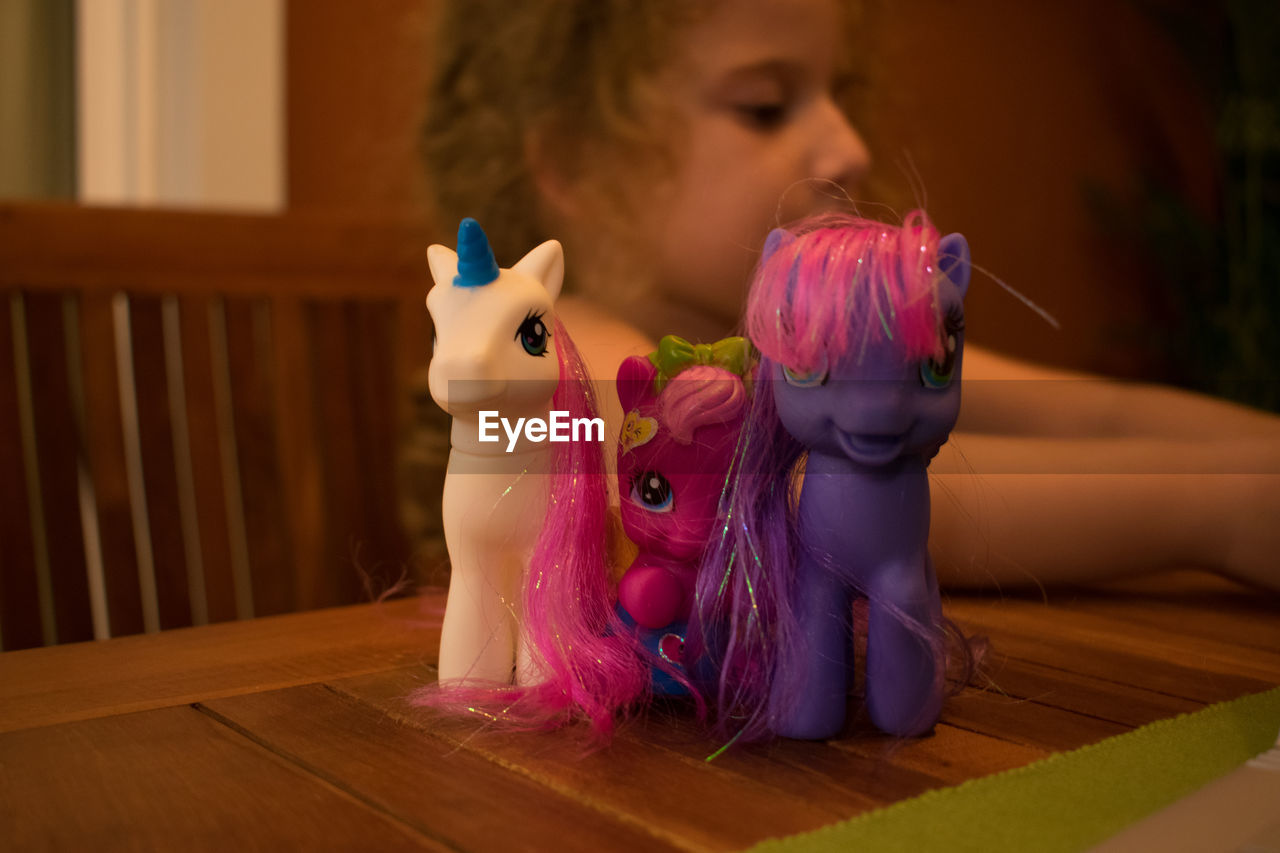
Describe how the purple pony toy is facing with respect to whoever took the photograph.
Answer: facing the viewer

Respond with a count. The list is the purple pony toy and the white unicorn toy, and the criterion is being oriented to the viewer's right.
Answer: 0

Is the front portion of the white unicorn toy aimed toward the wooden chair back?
no

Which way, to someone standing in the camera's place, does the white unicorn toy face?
facing the viewer and to the left of the viewer
